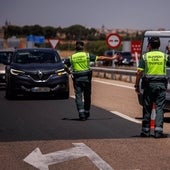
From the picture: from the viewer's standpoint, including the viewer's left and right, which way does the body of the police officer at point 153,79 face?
facing away from the viewer

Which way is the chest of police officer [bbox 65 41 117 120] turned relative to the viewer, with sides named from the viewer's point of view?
facing away from the viewer

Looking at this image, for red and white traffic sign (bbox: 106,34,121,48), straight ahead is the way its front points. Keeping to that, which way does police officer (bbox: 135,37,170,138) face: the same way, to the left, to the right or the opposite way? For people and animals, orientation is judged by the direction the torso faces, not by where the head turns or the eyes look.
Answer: the opposite way

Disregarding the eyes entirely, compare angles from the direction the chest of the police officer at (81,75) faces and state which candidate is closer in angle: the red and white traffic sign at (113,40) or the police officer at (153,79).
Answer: the red and white traffic sign

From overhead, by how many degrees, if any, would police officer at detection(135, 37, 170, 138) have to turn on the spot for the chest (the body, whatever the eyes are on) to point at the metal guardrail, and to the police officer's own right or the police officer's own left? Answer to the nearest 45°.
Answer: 0° — they already face it

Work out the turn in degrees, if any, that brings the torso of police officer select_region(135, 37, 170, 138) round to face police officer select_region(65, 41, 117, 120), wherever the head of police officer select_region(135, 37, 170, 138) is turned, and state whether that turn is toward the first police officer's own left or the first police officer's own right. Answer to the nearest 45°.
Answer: approximately 45° to the first police officer's own left

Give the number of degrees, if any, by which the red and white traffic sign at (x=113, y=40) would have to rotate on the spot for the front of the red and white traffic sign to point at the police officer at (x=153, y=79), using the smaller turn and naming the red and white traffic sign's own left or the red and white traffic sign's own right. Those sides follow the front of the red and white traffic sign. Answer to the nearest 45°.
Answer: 0° — it already faces them

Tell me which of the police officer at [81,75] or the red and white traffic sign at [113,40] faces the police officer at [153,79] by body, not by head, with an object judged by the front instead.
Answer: the red and white traffic sign

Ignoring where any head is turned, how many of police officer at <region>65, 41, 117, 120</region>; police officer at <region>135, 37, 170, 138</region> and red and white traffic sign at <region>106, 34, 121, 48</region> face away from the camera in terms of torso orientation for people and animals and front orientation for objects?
2

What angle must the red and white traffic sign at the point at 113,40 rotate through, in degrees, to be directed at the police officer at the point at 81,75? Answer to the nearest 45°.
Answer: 0° — it already faces them

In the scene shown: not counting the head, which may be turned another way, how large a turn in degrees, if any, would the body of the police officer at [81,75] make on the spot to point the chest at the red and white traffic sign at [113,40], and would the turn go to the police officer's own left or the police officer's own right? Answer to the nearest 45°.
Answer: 0° — they already face it

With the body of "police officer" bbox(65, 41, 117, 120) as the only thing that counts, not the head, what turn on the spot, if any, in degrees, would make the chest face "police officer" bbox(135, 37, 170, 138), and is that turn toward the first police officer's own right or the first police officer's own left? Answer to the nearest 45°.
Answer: approximately 135° to the first police officer's own right
